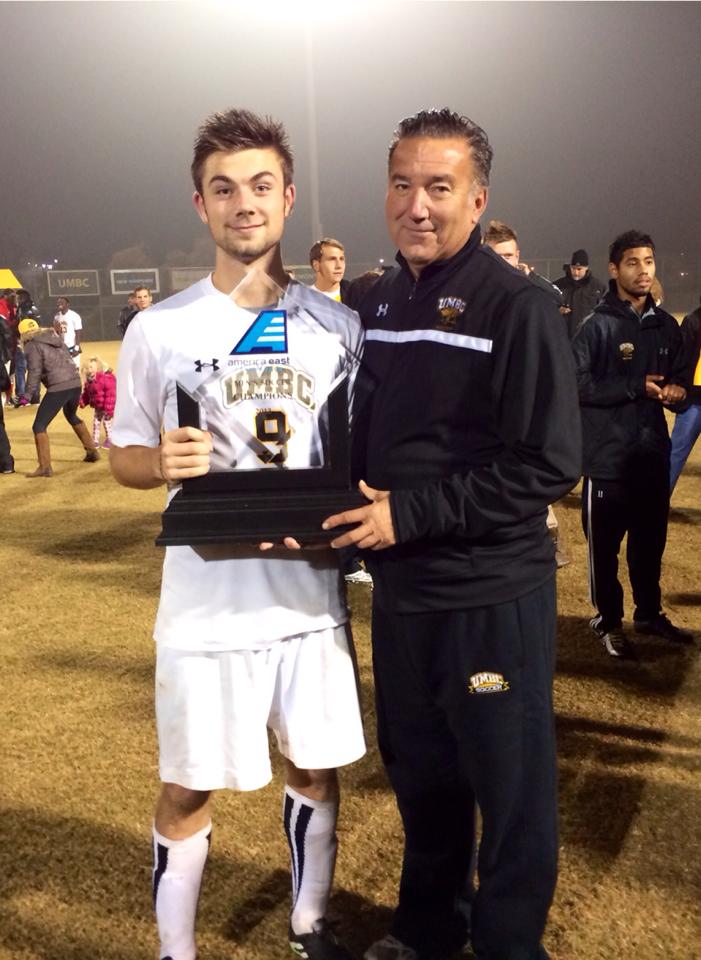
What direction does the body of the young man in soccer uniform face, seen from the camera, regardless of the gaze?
toward the camera

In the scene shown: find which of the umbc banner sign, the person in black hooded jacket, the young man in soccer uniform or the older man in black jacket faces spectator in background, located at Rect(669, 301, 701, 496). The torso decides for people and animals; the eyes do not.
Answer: the umbc banner sign

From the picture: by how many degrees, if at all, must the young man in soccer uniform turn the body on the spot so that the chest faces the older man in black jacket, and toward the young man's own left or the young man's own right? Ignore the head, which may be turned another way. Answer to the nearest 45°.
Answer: approximately 90° to the young man's own left

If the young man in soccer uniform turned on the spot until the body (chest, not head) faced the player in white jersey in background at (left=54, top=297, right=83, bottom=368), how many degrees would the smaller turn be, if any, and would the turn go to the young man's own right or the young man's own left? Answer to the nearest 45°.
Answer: approximately 180°

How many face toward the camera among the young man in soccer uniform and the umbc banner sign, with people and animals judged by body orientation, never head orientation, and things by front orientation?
2

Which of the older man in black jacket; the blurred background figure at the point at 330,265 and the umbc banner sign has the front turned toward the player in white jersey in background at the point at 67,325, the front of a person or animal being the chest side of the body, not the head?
the umbc banner sign

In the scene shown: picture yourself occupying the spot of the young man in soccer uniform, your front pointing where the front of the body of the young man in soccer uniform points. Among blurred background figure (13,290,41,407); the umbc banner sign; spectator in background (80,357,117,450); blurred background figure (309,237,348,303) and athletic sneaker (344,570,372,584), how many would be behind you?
5

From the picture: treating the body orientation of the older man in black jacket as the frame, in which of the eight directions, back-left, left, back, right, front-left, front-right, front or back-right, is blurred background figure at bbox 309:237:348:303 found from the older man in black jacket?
back-right

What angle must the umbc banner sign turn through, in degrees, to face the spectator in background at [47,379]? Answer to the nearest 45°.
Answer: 0° — it already faces them

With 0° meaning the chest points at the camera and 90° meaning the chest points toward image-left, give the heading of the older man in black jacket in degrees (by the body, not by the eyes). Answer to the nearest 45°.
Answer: approximately 45°

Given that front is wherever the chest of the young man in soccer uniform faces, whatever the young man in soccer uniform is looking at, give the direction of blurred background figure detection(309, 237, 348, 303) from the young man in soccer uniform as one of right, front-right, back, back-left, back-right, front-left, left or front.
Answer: back

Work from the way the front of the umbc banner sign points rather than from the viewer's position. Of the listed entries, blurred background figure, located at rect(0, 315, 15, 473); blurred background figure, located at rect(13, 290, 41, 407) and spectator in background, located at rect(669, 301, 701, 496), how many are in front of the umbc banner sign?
3

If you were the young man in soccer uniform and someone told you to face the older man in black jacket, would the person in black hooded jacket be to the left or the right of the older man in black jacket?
left

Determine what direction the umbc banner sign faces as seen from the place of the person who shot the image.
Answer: facing the viewer

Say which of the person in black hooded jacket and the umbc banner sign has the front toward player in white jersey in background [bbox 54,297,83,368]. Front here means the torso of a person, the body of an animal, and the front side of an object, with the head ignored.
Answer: the umbc banner sign

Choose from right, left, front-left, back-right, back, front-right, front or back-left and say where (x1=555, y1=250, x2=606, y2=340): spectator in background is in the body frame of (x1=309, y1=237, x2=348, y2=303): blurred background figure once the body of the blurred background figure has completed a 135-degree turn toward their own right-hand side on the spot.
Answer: back-right

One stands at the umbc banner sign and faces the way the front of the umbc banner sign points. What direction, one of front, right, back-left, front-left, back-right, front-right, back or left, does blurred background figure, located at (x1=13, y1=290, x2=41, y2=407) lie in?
front
